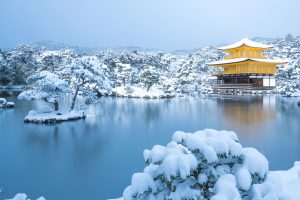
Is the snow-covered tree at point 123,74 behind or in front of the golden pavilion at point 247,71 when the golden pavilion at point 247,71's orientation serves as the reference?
in front

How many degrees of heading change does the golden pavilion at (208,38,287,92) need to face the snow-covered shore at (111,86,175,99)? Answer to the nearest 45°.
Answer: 0° — it already faces it

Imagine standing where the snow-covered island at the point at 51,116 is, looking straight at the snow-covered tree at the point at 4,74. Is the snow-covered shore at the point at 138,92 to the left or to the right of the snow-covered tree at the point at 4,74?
right

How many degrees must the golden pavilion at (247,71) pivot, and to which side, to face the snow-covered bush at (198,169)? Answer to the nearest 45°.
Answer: approximately 45° to its left

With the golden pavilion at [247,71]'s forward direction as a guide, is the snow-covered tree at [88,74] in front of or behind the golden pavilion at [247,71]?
in front

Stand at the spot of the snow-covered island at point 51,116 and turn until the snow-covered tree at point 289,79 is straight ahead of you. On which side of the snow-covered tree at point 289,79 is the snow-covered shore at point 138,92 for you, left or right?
left

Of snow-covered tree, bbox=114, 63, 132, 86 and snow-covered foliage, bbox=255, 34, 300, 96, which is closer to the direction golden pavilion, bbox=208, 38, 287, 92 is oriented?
the snow-covered tree

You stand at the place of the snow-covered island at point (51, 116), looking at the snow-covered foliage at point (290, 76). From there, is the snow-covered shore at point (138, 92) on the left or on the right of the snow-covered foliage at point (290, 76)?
left

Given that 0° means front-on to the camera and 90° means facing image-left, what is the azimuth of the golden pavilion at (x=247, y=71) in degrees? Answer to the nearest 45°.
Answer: approximately 45°
